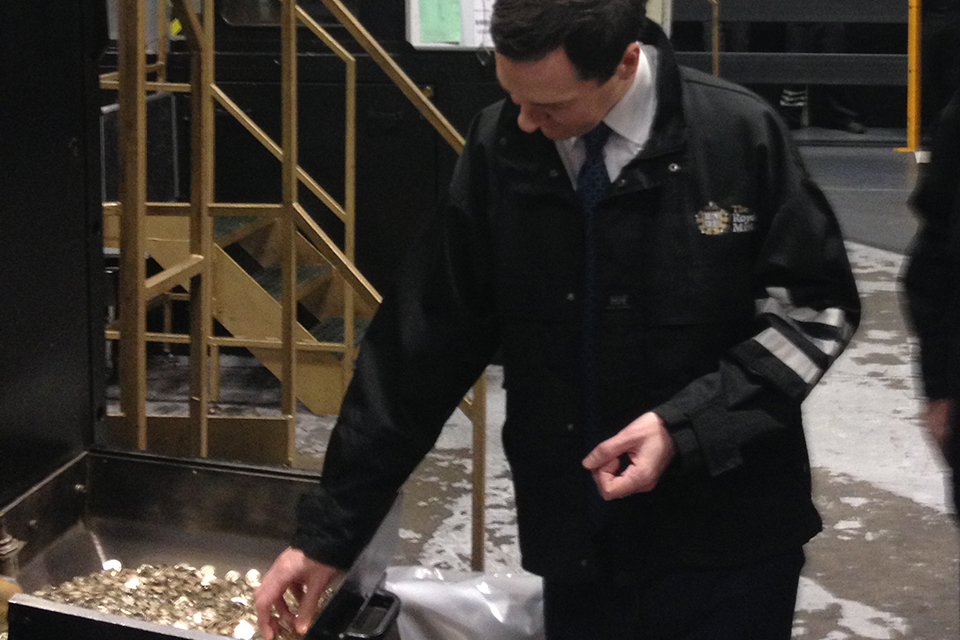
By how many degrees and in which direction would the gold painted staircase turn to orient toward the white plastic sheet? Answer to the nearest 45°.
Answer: approximately 45° to its right

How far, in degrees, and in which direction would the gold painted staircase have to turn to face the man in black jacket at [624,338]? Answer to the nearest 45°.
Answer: approximately 45° to its right

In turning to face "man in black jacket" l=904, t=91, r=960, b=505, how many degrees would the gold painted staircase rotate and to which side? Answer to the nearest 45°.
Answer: approximately 45° to its right

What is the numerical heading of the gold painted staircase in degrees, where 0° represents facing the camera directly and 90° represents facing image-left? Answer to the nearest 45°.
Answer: approximately 315°
